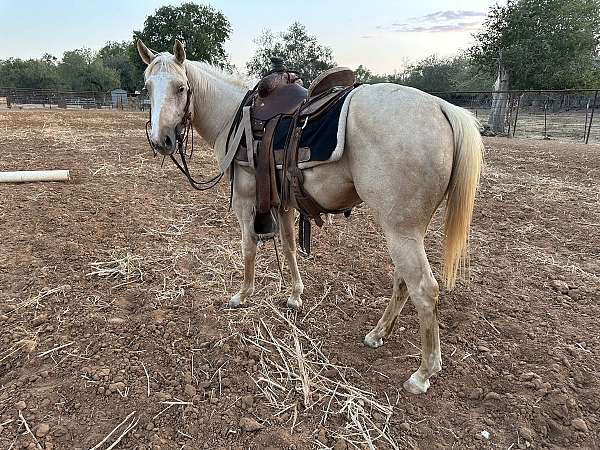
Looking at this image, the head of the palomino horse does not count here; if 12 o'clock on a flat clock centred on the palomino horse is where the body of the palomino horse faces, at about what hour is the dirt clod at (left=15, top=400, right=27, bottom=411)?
The dirt clod is roughly at 10 o'clock from the palomino horse.

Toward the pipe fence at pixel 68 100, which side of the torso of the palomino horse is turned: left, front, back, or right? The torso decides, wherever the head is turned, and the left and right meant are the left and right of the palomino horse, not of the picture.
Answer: front

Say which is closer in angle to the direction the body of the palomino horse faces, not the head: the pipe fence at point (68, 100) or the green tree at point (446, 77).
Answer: the pipe fence

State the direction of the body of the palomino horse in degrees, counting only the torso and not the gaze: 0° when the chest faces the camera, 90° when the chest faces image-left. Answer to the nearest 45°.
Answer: approximately 135°

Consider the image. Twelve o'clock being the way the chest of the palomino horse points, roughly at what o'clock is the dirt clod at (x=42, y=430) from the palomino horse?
The dirt clod is roughly at 10 o'clock from the palomino horse.

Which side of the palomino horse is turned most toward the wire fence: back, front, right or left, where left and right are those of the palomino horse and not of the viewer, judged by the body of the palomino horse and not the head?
right

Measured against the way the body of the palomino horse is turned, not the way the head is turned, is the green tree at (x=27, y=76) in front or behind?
in front

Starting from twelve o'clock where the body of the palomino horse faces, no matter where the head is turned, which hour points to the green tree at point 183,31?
The green tree is roughly at 1 o'clock from the palomino horse.
